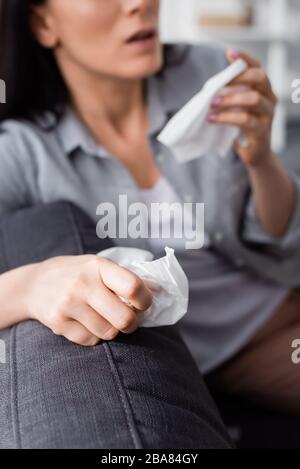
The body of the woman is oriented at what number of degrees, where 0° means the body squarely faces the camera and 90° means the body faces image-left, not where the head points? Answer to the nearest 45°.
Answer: approximately 315°

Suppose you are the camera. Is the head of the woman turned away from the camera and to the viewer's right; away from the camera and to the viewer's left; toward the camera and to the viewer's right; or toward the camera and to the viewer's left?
toward the camera and to the viewer's right
